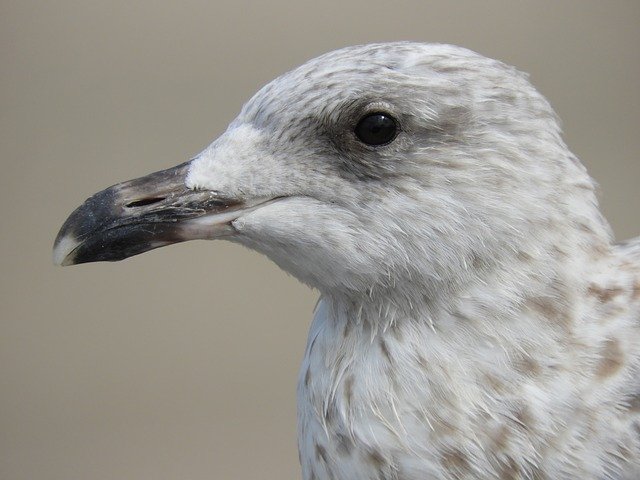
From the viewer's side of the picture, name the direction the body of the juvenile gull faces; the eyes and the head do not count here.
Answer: to the viewer's left
